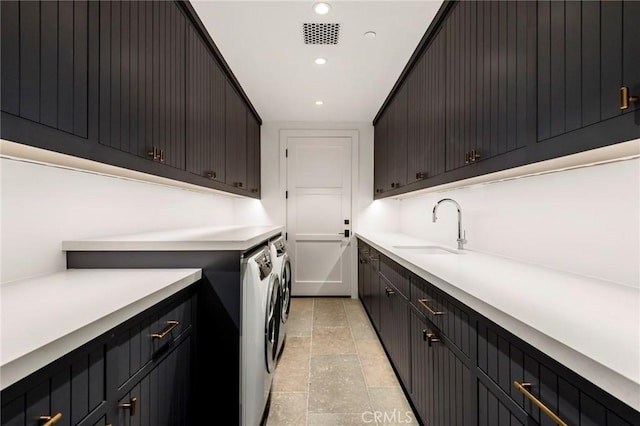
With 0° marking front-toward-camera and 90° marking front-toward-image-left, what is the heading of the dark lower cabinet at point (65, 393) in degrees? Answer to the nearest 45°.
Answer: approximately 315°

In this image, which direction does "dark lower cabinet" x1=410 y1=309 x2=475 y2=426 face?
to the viewer's left

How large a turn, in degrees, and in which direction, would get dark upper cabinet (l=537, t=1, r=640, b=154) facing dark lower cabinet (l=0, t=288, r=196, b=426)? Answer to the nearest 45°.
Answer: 0° — it already faces it

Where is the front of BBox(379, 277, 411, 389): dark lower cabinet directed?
to the viewer's left

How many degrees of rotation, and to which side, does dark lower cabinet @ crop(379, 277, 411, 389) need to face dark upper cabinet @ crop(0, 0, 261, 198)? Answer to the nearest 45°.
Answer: approximately 45° to its left

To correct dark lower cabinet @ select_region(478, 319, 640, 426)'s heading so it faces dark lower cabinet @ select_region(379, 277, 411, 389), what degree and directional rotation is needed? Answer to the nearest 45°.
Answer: approximately 90° to its right

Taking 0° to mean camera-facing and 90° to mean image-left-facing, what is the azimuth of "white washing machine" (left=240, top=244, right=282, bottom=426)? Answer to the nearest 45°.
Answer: approximately 270°

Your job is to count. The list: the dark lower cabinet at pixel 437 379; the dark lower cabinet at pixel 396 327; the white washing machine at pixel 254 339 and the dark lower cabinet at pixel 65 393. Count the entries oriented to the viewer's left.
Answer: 2

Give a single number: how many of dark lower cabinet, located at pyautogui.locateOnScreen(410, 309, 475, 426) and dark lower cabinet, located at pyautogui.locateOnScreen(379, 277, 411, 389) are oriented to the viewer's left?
2

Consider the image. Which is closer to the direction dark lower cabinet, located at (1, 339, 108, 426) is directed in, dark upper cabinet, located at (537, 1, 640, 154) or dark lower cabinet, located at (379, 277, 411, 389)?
the dark upper cabinet

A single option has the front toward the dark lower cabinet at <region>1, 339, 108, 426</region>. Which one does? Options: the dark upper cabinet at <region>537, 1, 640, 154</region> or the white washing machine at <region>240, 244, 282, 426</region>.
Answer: the dark upper cabinet

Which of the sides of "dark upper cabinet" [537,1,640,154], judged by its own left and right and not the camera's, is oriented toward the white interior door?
right
